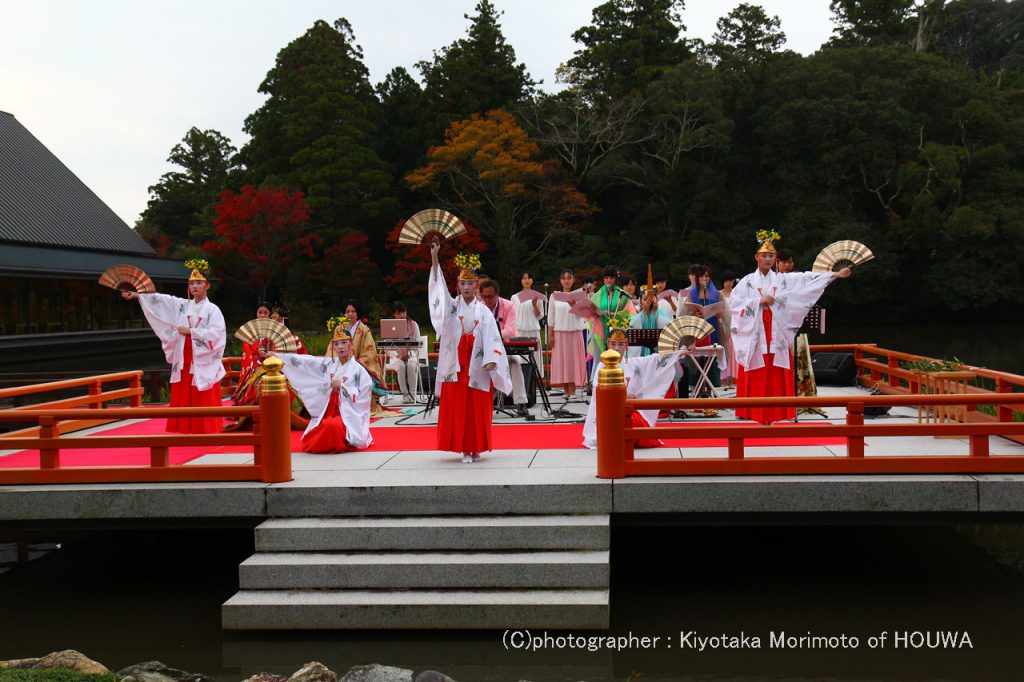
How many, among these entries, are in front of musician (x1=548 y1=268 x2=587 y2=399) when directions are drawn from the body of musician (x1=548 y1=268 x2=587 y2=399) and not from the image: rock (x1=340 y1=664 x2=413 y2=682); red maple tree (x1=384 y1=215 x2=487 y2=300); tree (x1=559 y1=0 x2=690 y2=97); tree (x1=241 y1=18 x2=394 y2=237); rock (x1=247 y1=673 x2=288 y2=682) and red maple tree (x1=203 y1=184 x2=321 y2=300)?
2

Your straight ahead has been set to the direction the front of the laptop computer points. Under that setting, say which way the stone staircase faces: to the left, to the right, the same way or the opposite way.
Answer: the opposite way

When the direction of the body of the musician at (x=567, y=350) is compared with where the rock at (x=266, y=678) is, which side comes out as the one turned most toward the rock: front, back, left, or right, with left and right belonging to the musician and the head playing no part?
front

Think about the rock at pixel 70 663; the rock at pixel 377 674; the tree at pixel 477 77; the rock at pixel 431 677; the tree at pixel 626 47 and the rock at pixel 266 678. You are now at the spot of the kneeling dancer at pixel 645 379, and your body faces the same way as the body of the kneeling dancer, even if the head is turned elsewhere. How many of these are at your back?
2

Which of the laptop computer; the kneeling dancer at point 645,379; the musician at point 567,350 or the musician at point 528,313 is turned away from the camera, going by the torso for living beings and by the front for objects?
the laptop computer

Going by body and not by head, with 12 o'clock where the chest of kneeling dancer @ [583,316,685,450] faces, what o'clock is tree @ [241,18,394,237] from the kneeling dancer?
The tree is roughly at 5 o'clock from the kneeling dancer.

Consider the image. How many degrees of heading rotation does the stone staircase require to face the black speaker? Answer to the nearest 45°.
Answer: approximately 135° to its left

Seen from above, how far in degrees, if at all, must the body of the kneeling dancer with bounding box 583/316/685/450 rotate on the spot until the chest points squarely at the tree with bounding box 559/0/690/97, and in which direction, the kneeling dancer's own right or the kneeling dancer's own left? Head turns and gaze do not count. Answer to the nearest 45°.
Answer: approximately 180°

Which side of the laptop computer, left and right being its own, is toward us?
back

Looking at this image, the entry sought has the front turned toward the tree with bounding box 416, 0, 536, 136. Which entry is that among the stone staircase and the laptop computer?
the laptop computer

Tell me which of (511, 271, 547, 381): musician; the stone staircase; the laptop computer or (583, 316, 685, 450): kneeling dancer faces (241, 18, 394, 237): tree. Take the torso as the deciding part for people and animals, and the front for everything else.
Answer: the laptop computer

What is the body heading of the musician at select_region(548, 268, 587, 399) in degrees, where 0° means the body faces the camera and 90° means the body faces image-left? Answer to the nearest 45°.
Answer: approximately 0°

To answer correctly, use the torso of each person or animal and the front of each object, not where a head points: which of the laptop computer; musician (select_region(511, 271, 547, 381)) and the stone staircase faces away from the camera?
the laptop computer

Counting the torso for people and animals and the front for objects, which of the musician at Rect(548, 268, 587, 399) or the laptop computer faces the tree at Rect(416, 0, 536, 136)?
the laptop computer

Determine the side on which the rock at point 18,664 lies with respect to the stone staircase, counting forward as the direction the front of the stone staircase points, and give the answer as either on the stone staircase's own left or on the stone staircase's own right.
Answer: on the stone staircase's own right
